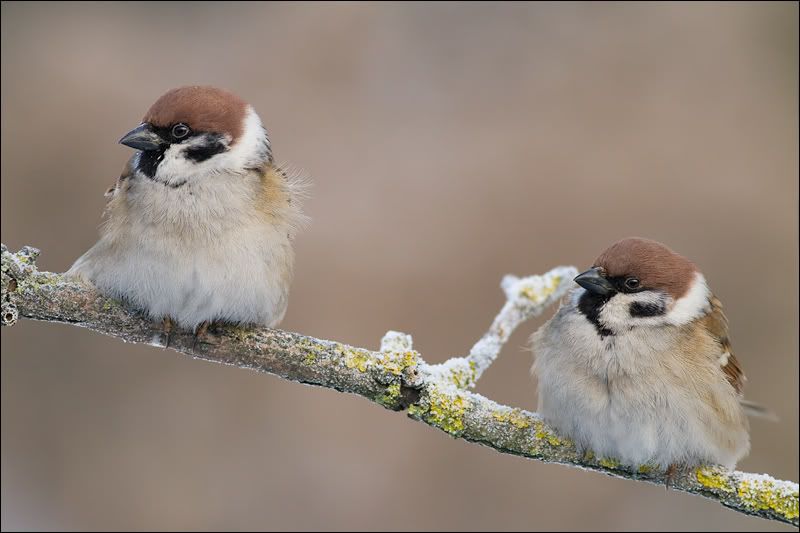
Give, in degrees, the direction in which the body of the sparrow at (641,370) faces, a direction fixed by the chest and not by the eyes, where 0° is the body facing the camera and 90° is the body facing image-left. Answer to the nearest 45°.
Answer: approximately 45°
